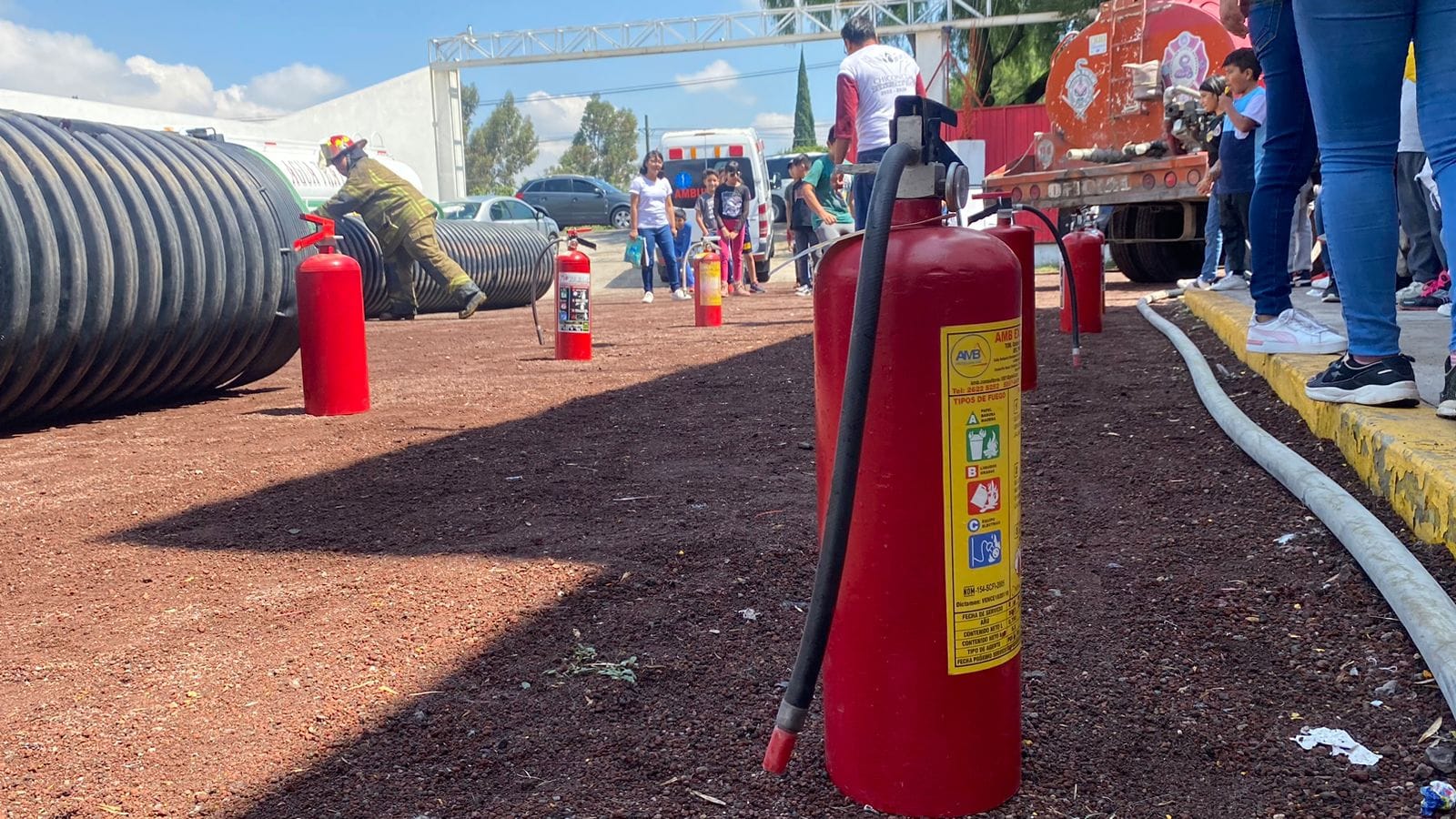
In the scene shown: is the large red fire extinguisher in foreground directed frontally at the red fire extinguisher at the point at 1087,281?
no

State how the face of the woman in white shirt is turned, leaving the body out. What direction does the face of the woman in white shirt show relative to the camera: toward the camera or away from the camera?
toward the camera

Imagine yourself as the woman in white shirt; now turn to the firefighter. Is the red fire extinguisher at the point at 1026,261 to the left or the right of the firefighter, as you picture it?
left

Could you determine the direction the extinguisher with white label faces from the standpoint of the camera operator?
facing the viewer

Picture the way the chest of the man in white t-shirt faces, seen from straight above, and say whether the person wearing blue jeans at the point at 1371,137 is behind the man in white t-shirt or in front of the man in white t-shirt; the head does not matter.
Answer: behind

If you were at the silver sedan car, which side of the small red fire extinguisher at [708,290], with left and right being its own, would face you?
back

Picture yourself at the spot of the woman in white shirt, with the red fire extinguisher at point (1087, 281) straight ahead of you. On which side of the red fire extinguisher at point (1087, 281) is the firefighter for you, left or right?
right

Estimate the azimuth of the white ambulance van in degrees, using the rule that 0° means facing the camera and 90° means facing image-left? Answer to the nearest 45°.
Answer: approximately 180°

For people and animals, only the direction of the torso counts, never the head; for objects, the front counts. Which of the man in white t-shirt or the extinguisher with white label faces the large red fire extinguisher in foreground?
the extinguisher with white label

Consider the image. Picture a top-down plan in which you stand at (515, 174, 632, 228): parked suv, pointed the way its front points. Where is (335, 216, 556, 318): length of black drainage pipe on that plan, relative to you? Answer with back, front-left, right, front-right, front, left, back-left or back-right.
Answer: right

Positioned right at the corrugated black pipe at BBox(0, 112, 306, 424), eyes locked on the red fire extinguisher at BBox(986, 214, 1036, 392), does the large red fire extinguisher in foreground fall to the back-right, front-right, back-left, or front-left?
front-right

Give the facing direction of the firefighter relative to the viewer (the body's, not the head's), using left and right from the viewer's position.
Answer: facing to the left of the viewer
